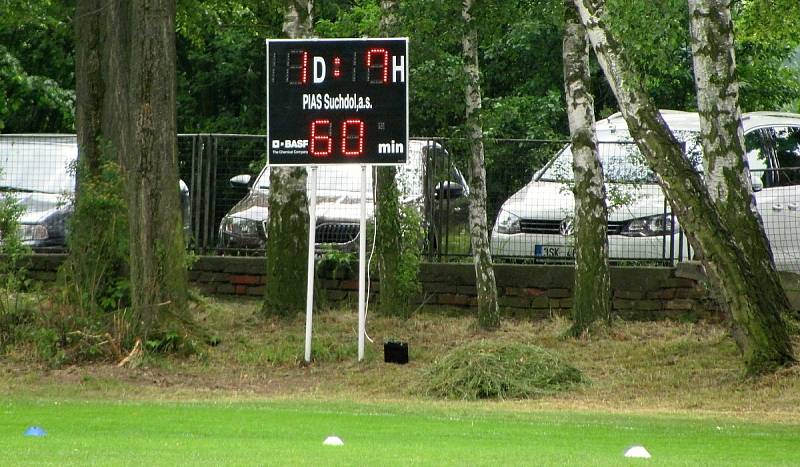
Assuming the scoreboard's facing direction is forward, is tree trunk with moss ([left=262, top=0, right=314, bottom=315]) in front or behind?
behind

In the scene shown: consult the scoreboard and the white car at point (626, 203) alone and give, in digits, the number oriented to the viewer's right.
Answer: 0

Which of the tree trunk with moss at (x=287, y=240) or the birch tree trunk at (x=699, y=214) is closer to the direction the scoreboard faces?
the birch tree trunk

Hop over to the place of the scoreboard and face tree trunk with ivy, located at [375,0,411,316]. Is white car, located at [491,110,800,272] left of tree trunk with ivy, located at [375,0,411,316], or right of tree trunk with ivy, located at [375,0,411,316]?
right

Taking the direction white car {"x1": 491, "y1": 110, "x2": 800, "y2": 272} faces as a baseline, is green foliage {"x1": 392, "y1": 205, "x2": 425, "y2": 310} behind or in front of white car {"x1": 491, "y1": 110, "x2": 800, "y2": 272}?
in front

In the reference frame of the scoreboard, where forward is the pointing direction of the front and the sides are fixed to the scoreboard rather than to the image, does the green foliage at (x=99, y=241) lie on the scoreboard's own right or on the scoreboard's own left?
on the scoreboard's own right

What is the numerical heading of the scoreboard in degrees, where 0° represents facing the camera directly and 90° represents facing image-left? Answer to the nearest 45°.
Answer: approximately 0°

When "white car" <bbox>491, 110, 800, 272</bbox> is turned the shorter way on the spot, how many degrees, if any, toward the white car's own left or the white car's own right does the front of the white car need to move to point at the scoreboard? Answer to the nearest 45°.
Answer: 0° — it already faces it
